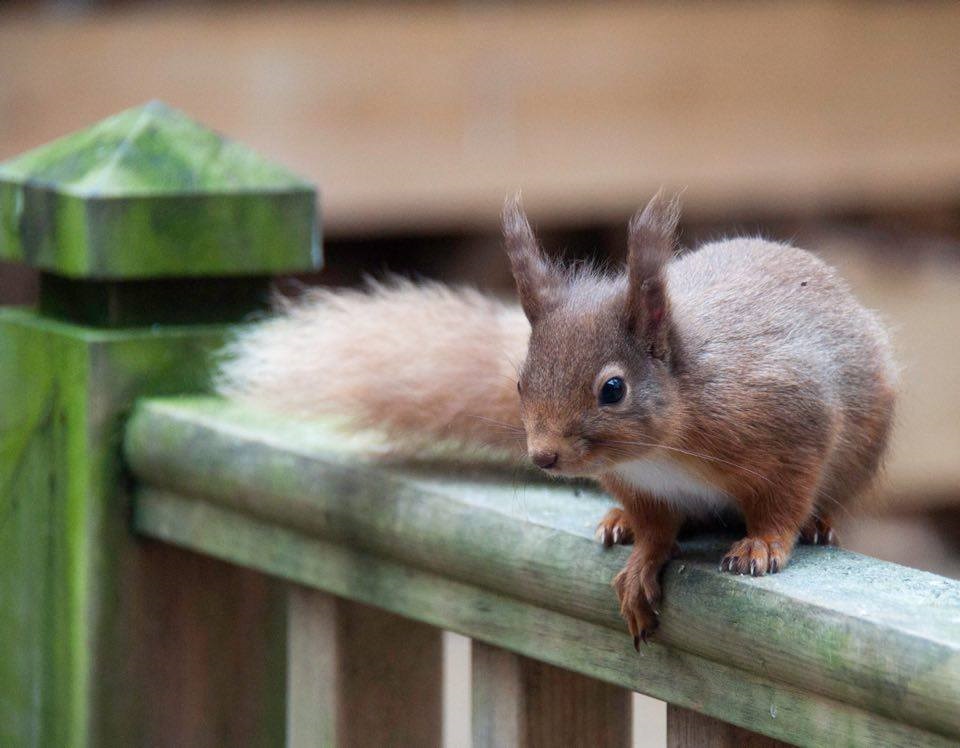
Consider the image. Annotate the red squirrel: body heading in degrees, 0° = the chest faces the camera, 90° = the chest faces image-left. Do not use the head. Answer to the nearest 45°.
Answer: approximately 45°
